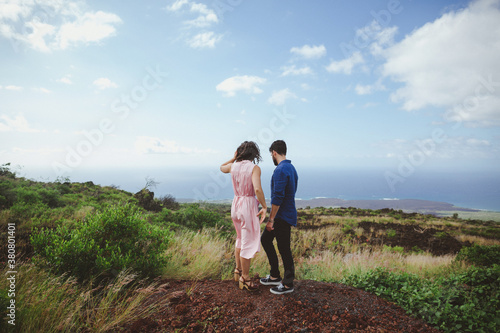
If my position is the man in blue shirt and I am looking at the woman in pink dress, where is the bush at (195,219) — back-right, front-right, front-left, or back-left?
front-right

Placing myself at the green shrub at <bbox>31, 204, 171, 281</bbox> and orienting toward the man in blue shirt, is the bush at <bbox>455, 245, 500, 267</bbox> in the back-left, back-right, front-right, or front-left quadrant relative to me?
front-left

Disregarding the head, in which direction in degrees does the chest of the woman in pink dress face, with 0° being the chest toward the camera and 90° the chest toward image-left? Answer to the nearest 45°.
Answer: approximately 225°

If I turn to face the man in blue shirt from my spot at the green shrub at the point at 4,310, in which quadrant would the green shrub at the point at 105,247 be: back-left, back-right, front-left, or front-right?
front-left

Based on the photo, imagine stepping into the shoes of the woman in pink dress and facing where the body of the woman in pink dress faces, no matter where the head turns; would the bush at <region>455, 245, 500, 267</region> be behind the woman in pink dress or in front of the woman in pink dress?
in front
